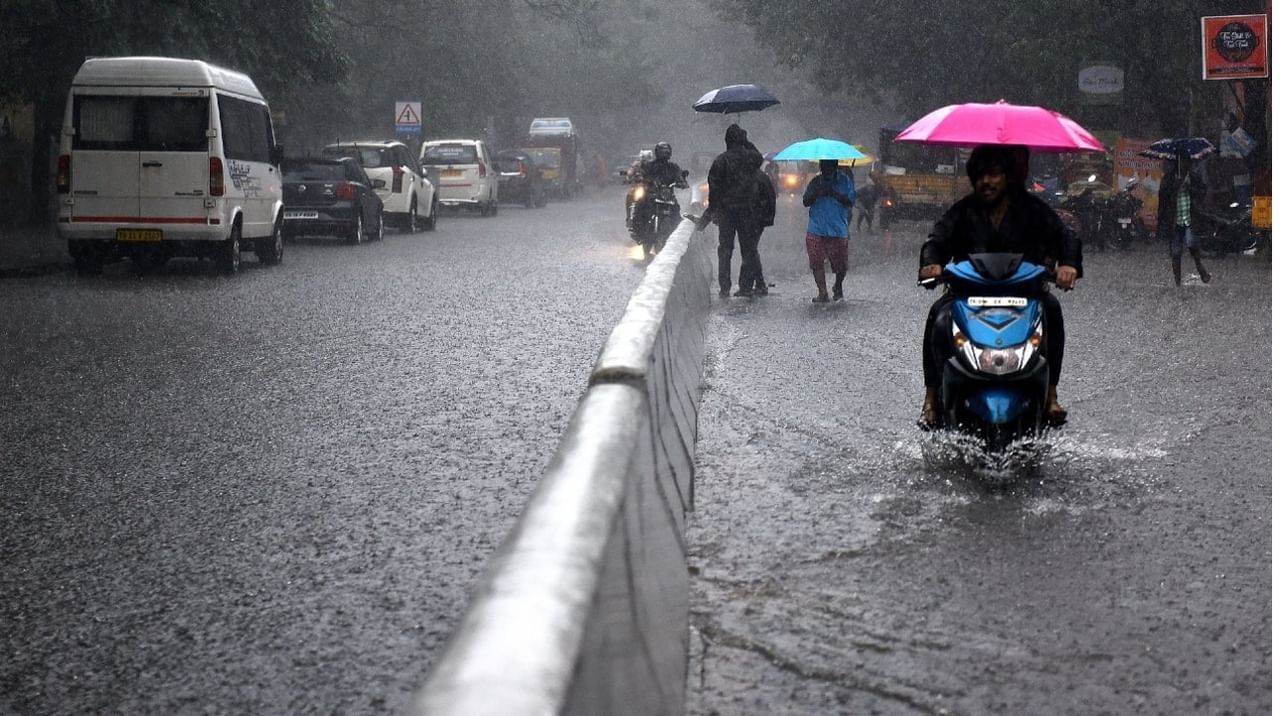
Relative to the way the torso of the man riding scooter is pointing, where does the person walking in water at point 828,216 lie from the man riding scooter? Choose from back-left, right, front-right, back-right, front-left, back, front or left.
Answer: back

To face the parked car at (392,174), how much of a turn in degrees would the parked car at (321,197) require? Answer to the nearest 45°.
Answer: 0° — it already faces it

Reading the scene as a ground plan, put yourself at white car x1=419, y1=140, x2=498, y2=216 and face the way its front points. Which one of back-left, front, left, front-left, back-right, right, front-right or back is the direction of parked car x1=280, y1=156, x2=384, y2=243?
back

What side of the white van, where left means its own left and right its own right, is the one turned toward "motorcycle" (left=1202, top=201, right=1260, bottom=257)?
right

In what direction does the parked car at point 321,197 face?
away from the camera

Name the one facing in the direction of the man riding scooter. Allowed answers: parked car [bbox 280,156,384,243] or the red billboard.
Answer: the red billboard
